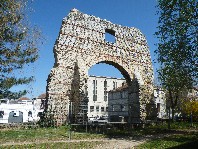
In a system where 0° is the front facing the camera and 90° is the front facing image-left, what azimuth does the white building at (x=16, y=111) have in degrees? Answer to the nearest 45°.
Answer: approximately 0°
